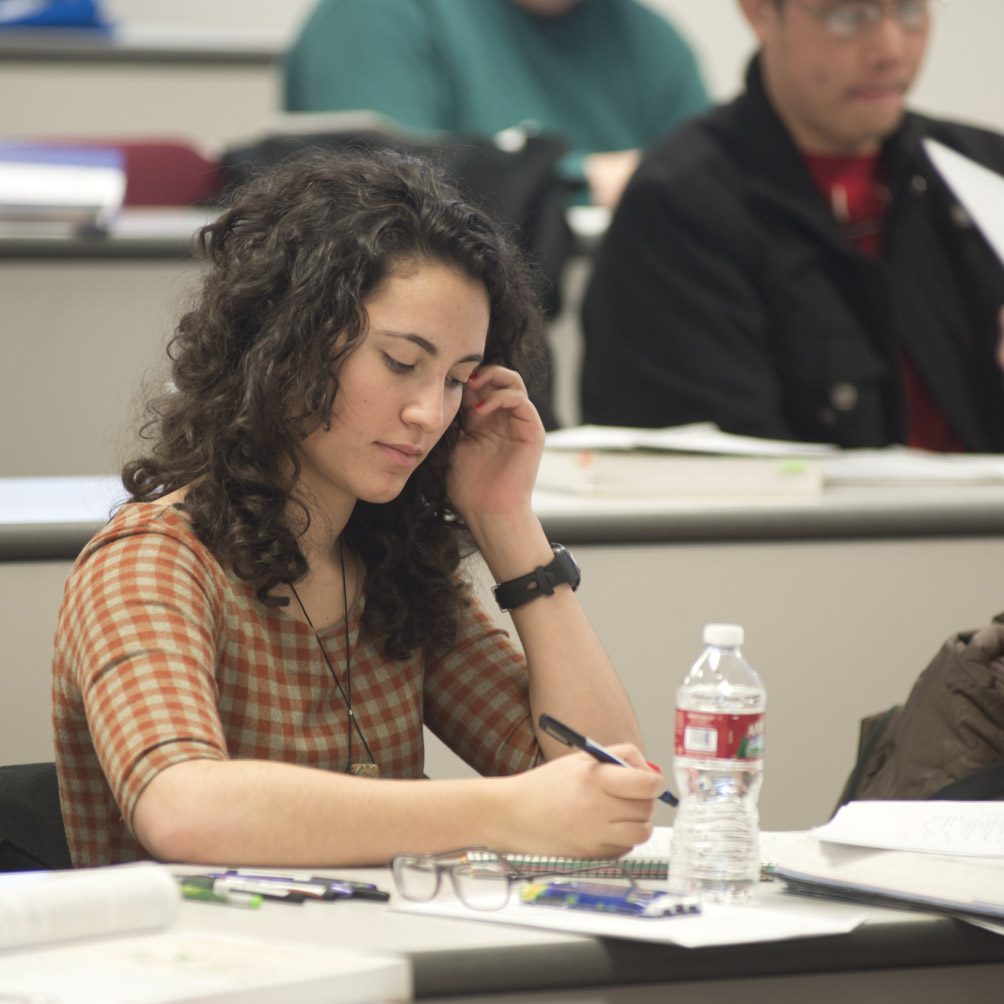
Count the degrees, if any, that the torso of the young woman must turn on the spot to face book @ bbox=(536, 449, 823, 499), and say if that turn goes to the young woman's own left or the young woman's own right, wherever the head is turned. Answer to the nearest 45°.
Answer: approximately 90° to the young woman's own left

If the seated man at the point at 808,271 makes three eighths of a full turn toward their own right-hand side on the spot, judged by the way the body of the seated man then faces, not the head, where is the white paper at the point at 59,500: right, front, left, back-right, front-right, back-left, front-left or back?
front-left

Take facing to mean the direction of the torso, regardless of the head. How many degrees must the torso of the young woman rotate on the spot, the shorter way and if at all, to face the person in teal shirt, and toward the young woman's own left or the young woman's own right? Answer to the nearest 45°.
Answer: approximately 135° to the young woman's own left

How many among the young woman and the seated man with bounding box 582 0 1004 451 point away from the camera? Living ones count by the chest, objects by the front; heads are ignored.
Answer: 0

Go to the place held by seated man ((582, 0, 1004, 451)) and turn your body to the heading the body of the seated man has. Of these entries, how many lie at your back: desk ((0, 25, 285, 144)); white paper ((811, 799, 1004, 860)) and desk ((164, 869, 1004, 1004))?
1

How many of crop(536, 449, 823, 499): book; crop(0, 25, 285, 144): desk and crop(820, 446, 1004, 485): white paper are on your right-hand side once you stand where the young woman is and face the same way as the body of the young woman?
0

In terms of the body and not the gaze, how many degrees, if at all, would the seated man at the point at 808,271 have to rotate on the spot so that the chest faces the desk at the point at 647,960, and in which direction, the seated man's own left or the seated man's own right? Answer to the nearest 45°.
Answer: approximately 45° to the seated man's own right

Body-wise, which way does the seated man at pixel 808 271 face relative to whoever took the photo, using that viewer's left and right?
facing the viewer and to the right of the viewer

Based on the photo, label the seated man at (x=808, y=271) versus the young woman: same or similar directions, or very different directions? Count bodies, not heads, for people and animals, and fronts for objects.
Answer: same or similar directions

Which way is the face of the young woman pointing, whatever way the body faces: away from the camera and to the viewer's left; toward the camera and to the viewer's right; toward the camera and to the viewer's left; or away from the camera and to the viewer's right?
toward the camera and to the viewer's right

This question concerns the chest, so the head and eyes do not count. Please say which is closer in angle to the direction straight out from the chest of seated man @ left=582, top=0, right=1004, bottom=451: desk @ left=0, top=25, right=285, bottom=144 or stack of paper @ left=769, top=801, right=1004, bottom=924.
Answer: the stack of paper

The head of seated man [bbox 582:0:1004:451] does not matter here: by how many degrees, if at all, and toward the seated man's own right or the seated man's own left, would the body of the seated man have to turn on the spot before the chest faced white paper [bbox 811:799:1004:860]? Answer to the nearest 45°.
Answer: approximately 45° to the seated man's own right

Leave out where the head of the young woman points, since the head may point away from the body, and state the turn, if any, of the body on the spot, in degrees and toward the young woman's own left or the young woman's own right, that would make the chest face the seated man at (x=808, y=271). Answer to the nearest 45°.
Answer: approximately 90° to the young woman's own left

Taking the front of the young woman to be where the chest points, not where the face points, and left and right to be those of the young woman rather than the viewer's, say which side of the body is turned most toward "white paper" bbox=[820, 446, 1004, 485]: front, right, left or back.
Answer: left
